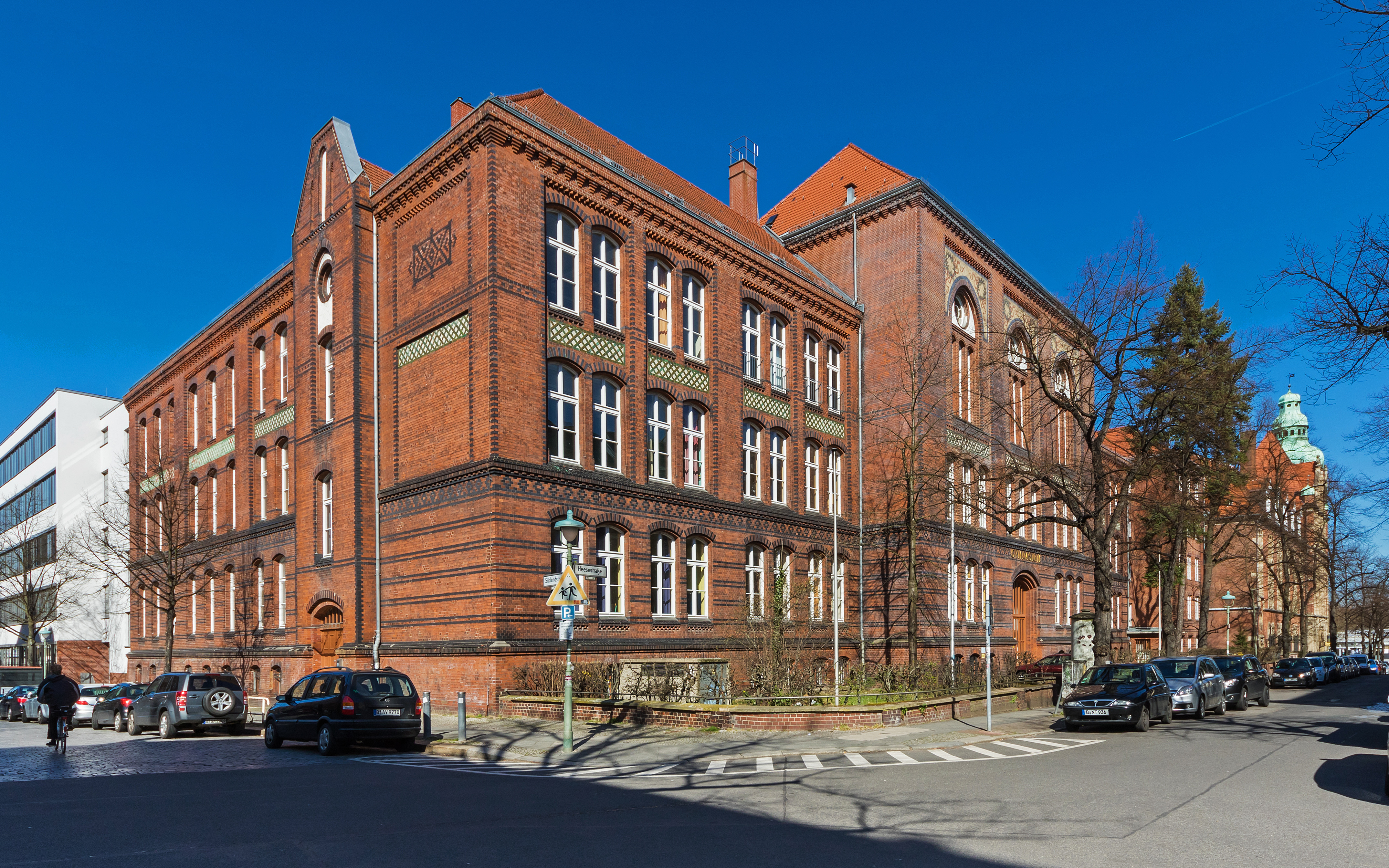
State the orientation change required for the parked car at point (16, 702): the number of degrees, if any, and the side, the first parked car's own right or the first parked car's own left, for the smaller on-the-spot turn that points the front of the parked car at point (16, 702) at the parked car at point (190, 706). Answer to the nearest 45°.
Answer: approximately 135° to the first parked car's own left

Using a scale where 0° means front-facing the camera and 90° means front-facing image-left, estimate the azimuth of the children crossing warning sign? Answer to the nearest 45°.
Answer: approximately 0°

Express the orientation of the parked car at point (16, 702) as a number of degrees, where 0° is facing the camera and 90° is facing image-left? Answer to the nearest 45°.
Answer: approximately 135°

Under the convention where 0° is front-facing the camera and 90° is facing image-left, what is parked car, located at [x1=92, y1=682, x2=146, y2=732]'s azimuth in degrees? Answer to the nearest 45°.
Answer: approximately 135°

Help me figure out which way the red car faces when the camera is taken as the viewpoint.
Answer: facing to the left of the viewer

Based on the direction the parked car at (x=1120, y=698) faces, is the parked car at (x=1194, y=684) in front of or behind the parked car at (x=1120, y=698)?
behind

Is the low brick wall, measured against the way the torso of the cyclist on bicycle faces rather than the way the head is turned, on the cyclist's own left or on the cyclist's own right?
on the cyclist's own right

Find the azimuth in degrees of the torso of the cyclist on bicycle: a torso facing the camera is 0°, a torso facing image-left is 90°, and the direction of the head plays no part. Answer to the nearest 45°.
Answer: approximately 180°

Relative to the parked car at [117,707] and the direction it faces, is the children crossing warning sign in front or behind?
behind
